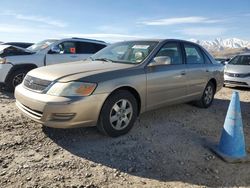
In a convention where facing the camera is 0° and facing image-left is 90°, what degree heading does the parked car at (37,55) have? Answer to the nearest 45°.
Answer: approximately 45°

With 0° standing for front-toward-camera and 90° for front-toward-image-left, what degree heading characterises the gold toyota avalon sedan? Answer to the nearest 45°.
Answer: approximately 45°

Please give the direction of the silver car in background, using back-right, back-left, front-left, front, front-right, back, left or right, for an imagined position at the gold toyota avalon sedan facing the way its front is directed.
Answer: back

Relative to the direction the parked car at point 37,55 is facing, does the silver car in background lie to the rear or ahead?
to the rear

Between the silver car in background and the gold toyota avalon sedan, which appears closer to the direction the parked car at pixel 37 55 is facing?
the gold toyota avalon sedan

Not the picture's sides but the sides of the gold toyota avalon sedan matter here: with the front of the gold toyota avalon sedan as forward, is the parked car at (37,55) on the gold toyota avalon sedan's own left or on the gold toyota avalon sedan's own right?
on the gold toyota avalon sedan's own right
